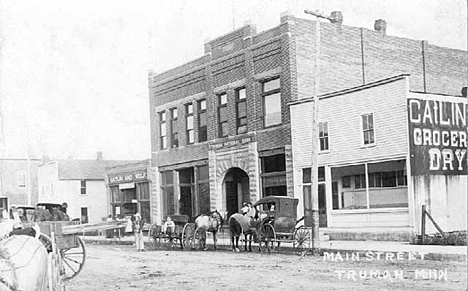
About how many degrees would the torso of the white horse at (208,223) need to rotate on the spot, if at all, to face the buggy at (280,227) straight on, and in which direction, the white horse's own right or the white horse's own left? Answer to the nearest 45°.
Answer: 0° — it already faces it

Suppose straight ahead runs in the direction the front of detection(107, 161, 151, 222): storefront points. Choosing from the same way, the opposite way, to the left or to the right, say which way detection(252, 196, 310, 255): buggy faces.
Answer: to the right

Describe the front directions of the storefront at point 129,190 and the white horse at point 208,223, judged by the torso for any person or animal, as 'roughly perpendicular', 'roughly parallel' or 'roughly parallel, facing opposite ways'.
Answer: roughly perpendicular

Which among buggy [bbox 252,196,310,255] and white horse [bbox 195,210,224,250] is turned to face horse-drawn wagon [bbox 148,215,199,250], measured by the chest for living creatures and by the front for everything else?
the buggy

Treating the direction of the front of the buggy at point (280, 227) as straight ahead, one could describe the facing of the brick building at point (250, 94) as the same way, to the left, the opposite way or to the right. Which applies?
to the left

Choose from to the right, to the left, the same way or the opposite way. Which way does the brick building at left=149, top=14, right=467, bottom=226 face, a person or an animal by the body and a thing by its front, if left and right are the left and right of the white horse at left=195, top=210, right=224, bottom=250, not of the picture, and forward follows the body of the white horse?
to the right

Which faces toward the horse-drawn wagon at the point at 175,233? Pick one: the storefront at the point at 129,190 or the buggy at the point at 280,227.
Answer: the buggy

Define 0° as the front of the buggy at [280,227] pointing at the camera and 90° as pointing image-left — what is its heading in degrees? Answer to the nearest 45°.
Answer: approximately 135°
